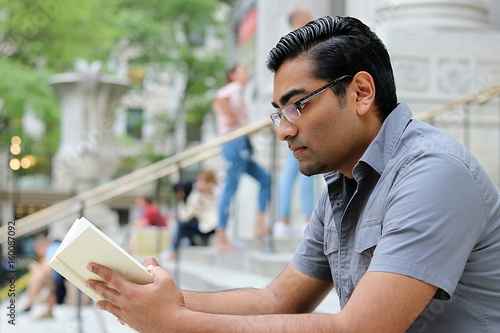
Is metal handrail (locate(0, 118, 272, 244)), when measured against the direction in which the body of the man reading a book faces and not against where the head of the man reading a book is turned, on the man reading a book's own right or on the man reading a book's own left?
on the man reading a book's own right

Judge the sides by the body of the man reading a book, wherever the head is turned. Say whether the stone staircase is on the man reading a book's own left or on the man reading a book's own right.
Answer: on the man reading a book's own right

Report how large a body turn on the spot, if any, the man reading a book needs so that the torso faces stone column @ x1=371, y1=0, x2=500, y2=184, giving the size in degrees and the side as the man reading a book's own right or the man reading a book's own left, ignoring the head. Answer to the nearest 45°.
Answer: approximately 135° to the man reading a book's own right

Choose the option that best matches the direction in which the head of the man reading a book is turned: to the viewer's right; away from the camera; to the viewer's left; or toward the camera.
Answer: to the viewer's left

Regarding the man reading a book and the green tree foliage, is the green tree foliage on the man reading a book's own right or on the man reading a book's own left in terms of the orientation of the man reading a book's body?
on the man reading a book's own right

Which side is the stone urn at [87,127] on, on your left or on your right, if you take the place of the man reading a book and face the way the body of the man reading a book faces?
on your right

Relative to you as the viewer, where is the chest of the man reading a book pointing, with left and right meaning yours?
facing the viewer and to the left of the viewer

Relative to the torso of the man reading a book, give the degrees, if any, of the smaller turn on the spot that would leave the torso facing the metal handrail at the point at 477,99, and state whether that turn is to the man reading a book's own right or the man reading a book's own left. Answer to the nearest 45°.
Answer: approximately 135° to the man reading a book's own right
